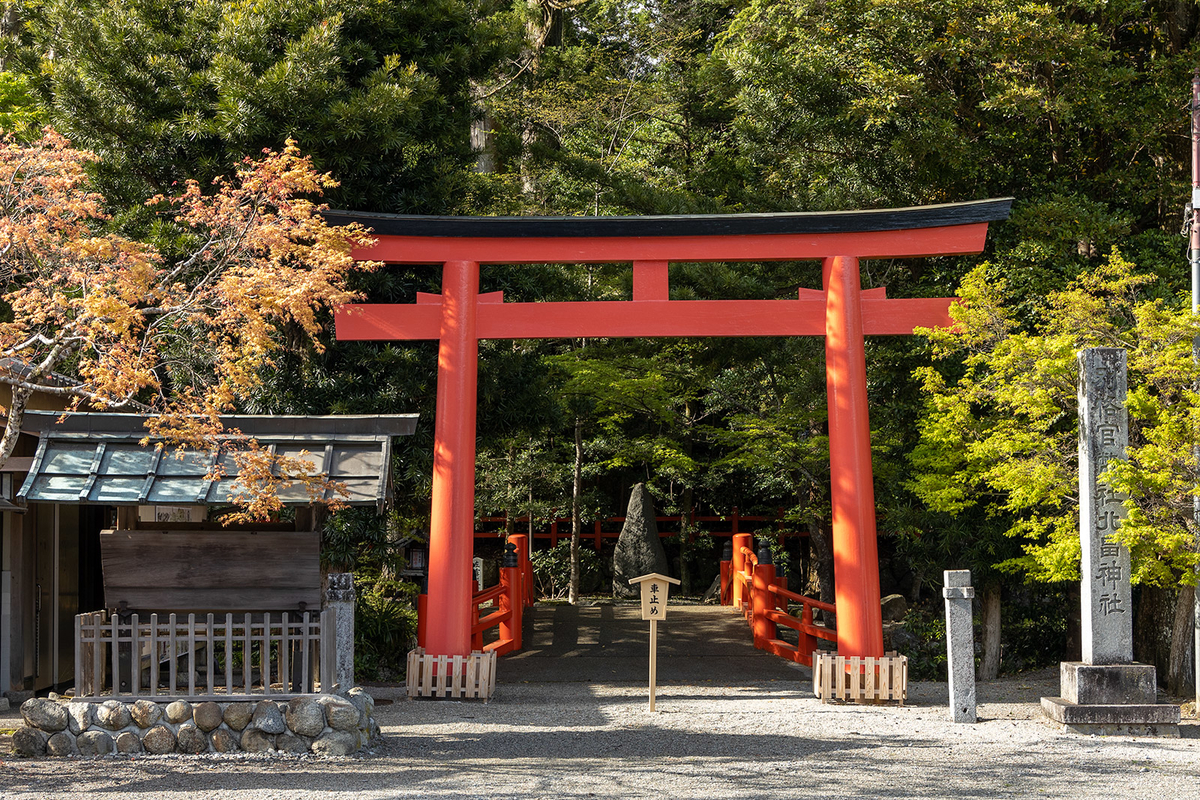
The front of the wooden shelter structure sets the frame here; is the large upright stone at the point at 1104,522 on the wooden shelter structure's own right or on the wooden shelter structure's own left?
on the wooden shelter structure's own left

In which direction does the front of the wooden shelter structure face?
toward the camera

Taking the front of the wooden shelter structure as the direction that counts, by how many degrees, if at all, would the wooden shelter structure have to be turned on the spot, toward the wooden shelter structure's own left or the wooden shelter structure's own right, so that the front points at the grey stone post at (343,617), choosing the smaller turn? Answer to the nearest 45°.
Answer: approximately 135° to the wooden shelter structure's own left

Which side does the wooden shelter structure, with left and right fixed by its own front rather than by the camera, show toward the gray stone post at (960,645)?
left

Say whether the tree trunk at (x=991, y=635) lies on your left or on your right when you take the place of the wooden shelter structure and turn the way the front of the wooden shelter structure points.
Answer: on your left

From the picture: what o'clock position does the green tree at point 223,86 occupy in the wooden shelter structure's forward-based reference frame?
The green tree is roughly at 6 o'clock from the wooden shelter structure.

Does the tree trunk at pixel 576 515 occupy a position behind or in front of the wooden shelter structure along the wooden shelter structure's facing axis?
behind

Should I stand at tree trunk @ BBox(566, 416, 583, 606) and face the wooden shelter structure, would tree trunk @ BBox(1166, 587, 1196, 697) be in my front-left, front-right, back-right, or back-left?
front-left
